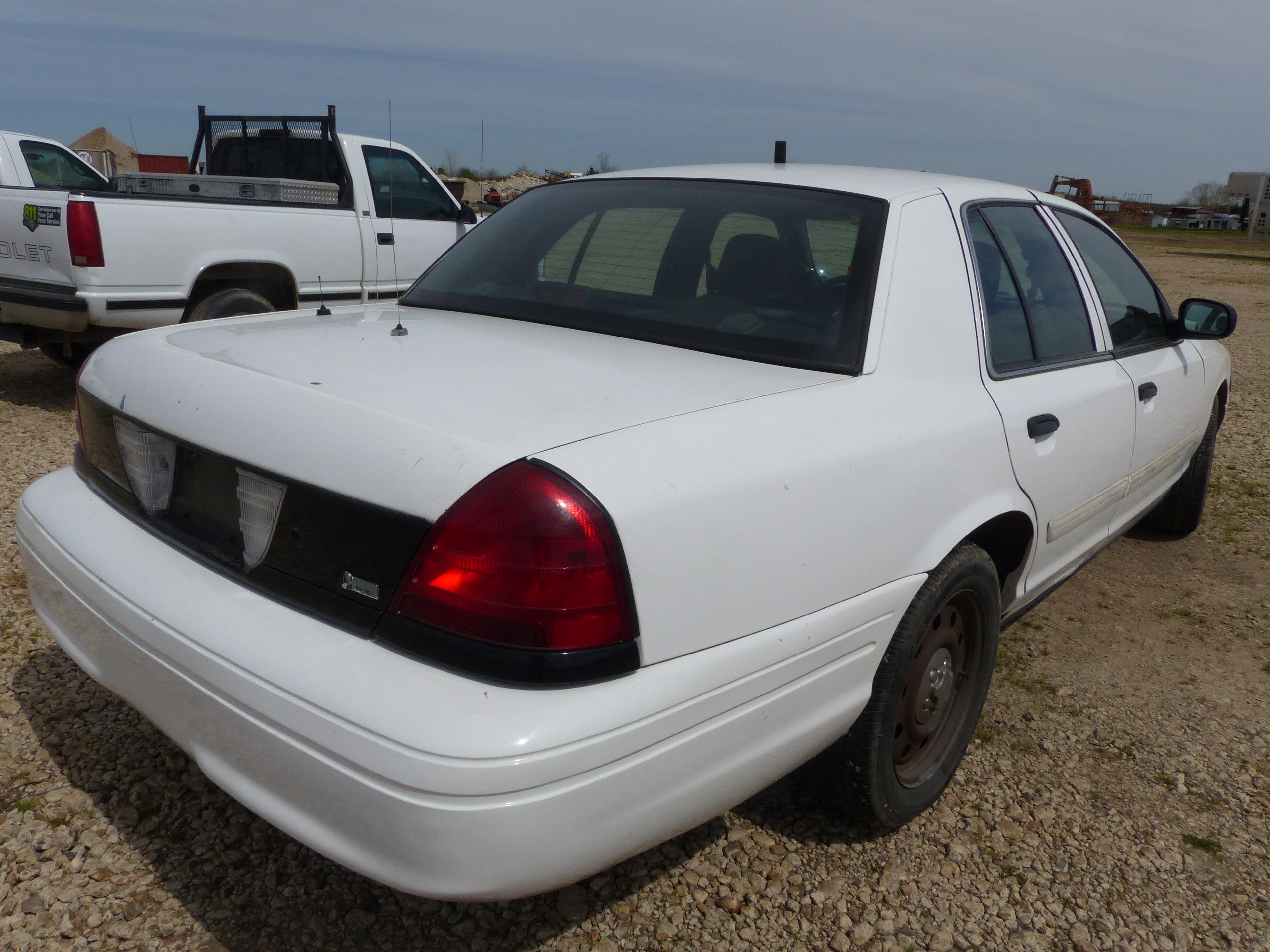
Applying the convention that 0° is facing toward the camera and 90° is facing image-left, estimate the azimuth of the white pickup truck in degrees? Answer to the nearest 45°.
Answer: approximately 225°

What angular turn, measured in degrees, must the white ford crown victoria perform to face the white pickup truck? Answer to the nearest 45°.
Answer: approximately 90° to its left

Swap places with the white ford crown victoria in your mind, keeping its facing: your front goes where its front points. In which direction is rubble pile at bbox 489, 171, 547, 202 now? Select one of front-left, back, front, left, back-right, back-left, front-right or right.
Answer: front-left

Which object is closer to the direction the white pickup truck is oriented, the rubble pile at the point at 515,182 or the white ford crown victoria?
the rubble pile

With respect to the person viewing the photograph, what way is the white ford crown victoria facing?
facing away from the viewer and to the right of the viewer

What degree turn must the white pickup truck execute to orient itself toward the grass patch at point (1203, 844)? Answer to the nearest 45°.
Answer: approximately 135° to its right

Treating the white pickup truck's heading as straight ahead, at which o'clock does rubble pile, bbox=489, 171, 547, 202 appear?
The rubble pile is roughly at 11 o'clock from the white pickup truck.
